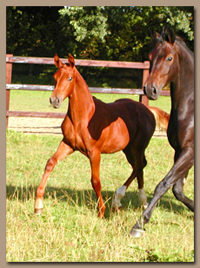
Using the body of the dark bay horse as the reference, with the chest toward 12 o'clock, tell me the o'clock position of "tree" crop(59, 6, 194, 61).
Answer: The tree is roughly at 4 o'clock from the dark bay horse.

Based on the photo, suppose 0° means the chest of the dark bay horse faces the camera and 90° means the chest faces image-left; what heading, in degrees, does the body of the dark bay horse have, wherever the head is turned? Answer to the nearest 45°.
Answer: approximately 45°
